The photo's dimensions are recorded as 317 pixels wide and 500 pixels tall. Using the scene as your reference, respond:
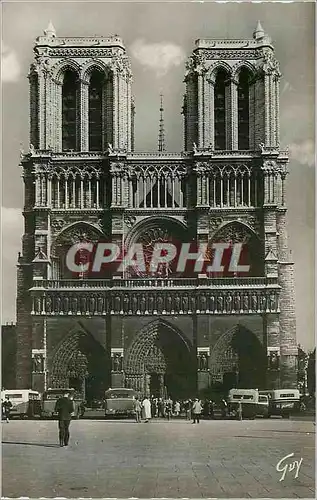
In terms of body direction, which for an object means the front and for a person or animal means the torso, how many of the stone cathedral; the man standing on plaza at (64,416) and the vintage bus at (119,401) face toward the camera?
2

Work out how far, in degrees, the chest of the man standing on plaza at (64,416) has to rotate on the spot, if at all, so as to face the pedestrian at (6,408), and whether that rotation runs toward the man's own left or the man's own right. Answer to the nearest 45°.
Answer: approximately 45° to the man's own left

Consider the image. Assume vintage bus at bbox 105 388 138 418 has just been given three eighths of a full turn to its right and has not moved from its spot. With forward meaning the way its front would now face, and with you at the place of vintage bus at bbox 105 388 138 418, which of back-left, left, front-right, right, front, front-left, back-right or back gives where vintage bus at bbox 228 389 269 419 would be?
back-right

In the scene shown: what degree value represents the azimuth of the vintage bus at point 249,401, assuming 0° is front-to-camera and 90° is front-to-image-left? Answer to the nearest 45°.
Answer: approximately 315°

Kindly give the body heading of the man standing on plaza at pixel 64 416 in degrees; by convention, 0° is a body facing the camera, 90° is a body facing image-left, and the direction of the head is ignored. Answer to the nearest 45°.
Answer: approximately 180°

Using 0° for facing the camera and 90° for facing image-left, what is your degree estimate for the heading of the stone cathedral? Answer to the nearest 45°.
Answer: approximately 0°

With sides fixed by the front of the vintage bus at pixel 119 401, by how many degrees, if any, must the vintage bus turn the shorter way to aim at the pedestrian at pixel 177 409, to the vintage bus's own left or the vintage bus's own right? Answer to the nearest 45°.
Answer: approximately 90° to the vintage bus's own left
